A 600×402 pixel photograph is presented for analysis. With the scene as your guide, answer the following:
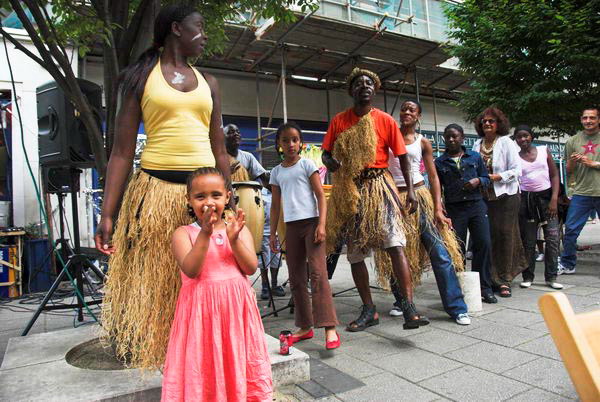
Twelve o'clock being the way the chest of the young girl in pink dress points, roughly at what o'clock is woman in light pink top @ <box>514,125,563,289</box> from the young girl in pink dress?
The woman in light pink top is roughly at 8 o'clock from the young girl in pink dress.

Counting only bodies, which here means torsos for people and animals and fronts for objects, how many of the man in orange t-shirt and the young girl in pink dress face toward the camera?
2

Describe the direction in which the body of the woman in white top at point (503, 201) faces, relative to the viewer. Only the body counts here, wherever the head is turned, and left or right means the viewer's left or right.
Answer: facing the viewer and to the left of the viewer

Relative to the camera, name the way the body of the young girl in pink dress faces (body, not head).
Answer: toward the camera

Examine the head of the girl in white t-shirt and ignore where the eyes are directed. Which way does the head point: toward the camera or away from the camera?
toward the camera

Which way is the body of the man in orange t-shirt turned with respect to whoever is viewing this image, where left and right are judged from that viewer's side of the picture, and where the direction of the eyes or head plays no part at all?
facing the viewer

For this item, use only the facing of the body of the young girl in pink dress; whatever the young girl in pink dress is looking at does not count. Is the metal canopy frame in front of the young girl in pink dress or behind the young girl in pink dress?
behind

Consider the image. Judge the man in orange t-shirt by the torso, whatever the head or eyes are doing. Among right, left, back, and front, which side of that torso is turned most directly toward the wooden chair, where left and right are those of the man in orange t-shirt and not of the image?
front

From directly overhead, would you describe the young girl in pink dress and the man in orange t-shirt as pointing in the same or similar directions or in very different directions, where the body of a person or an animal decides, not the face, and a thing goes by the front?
same or similar directions

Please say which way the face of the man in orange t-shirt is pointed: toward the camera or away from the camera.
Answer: toward the camera

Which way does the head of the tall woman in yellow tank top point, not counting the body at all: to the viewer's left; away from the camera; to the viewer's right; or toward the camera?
to the viewer's right

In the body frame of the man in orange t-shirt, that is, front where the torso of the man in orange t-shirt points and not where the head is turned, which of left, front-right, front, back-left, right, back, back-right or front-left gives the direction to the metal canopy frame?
back
